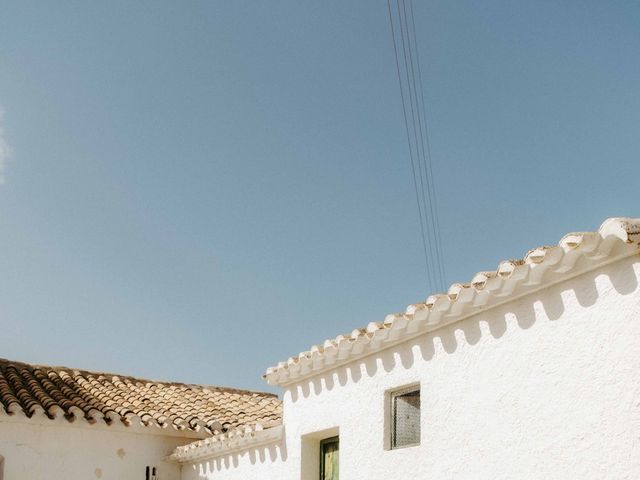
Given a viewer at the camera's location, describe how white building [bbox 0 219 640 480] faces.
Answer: facing the viewer and to the left of the viewer
